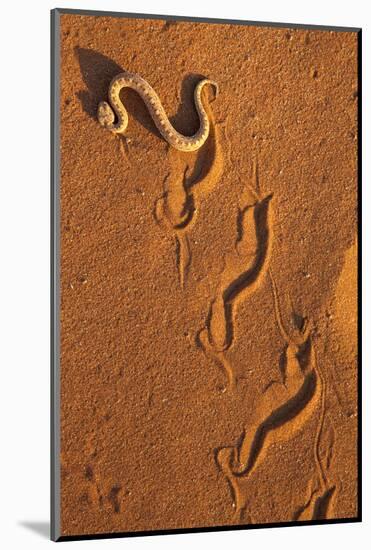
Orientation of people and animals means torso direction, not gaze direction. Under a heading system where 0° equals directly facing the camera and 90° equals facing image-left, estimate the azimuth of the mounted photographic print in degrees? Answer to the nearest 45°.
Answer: approximately 315°
